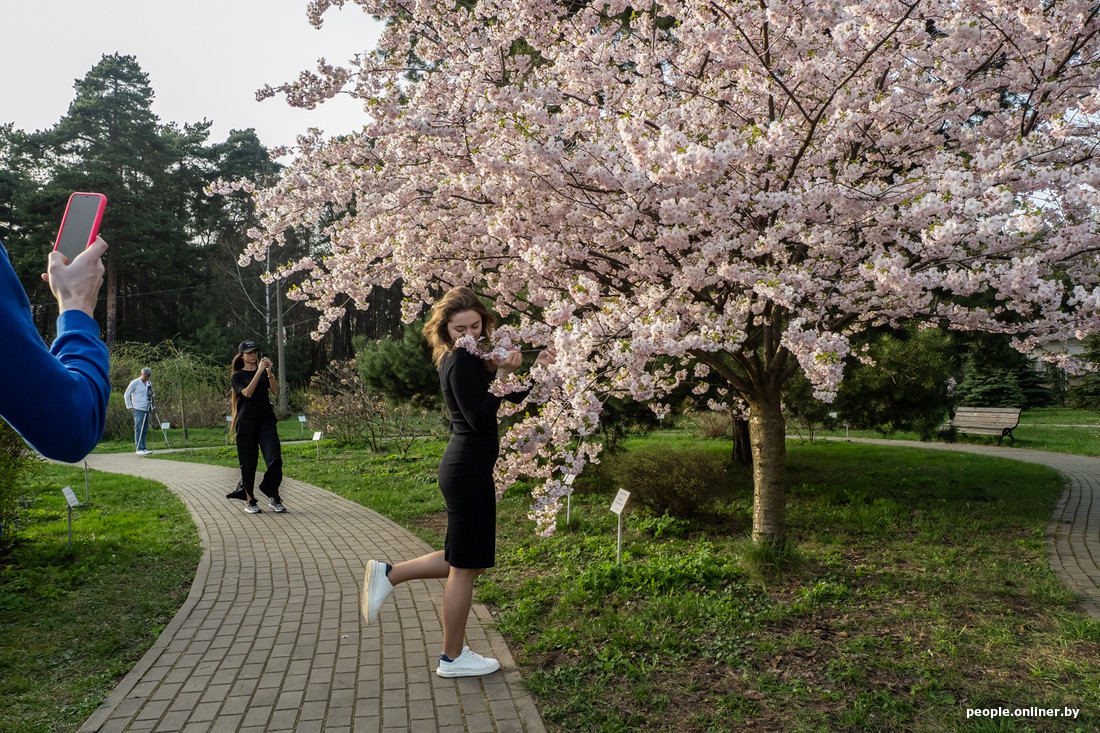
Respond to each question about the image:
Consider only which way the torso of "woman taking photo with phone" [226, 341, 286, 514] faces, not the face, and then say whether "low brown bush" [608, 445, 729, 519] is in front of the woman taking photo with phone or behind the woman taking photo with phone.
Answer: in front

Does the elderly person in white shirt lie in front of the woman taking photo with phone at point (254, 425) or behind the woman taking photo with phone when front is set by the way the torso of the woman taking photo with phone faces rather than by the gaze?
behind

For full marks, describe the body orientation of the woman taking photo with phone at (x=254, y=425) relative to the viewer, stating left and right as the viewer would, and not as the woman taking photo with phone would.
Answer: facing the viewer and to the right of the viewer

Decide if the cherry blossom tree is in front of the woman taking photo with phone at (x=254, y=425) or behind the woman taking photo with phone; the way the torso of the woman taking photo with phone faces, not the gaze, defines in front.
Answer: in front

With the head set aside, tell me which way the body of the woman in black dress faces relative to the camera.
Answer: to the viewer's right

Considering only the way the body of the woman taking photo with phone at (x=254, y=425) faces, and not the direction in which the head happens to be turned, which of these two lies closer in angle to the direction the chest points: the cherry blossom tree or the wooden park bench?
the cherry blossom tree

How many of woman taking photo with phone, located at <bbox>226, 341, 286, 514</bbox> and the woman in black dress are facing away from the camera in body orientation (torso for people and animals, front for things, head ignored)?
0

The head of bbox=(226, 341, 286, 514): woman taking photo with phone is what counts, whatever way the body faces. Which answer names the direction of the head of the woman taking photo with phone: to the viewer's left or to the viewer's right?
to the viewer's right

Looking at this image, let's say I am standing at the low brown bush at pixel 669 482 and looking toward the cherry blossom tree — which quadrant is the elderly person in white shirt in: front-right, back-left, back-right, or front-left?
back-right

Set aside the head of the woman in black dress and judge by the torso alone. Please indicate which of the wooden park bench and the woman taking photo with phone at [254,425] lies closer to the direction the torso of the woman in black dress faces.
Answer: the wooden park bench
